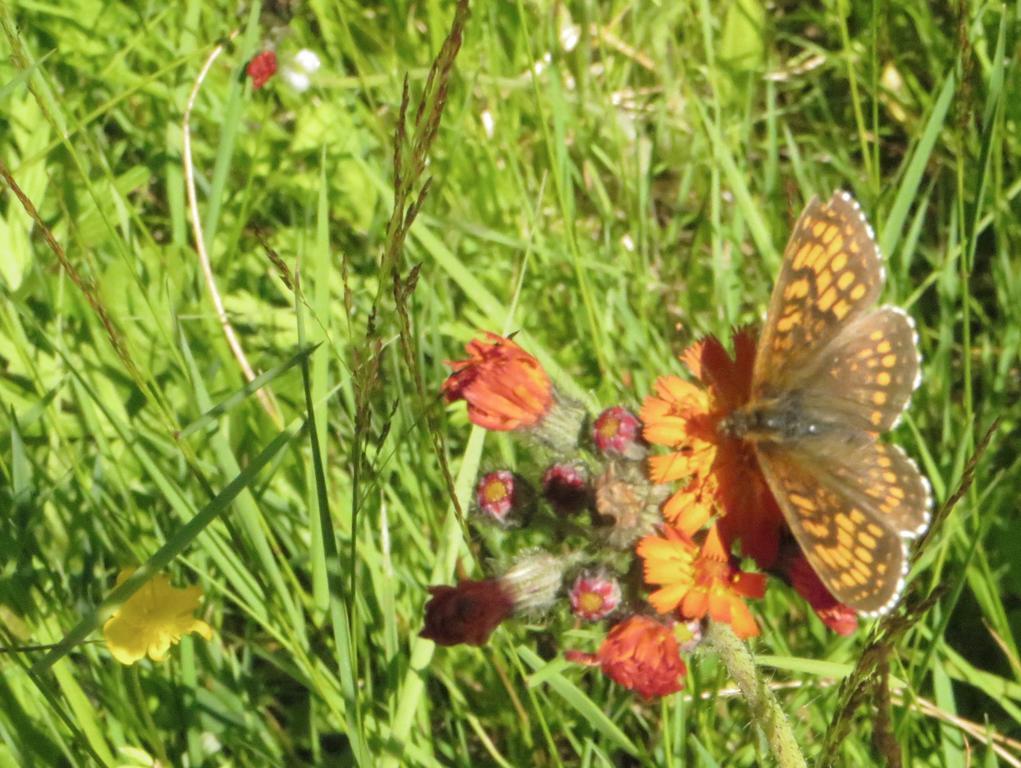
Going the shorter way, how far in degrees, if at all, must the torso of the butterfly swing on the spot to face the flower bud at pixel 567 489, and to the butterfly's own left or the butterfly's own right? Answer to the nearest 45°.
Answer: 0° — it already faces it

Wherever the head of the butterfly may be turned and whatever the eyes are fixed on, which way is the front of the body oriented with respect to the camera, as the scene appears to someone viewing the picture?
to the viewer's left

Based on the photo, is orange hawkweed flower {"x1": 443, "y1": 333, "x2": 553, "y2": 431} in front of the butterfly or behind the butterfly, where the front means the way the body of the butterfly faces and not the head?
in front

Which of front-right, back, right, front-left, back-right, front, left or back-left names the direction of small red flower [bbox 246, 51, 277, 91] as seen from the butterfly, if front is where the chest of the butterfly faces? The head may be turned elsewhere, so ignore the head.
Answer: front-right

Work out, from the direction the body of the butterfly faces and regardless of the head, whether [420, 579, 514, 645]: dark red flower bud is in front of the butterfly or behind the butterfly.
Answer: in front

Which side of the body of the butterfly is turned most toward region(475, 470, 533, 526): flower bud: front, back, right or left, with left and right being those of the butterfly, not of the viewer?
front

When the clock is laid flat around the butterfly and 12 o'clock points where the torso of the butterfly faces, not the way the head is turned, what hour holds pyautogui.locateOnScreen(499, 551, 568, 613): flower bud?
The flower bud is roughly at 11 o'clock from the butterfly.
